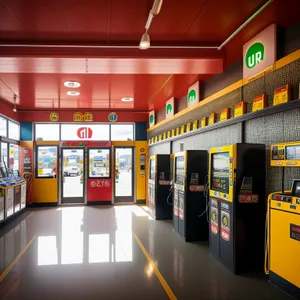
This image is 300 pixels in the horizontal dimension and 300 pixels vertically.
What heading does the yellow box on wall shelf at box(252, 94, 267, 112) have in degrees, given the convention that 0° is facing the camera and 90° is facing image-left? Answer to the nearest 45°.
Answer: approximately 45°

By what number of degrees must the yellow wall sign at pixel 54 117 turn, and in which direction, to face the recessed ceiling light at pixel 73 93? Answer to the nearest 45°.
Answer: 0° — it already faces it

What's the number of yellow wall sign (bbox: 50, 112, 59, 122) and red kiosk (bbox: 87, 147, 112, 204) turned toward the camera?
2
